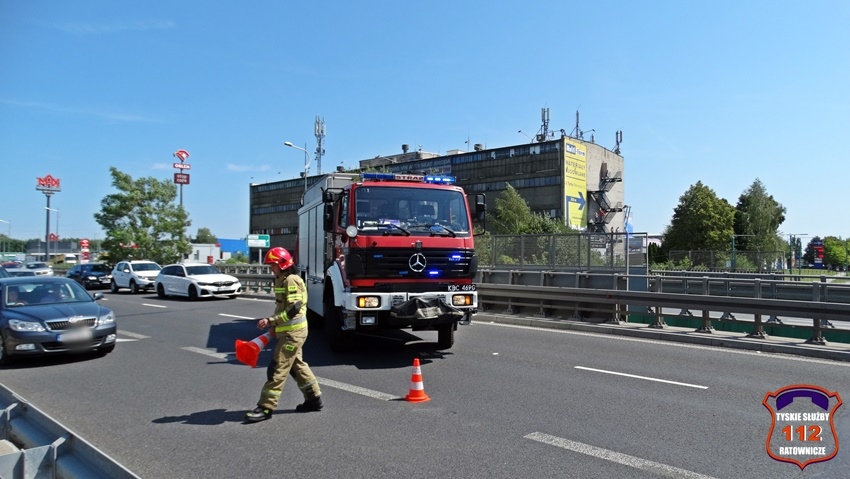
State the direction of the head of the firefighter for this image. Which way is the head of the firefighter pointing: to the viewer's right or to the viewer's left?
to the viewer's left

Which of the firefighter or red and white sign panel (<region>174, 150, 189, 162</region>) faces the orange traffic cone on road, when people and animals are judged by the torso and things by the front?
the red and white sign panel

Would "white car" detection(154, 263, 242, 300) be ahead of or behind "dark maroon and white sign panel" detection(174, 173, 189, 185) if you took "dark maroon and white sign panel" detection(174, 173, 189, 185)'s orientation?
ahead

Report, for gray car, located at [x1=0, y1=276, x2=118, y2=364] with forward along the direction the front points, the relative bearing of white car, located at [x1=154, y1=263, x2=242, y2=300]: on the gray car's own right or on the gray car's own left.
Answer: on the gray car's own left

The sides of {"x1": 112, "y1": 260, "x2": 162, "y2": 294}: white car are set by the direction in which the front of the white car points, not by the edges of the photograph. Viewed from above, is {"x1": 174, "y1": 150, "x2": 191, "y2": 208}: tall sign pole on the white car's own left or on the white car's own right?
on the white car's own left

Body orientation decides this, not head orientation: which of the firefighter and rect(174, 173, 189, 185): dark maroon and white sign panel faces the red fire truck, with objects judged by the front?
the dark maroon and white sign panel

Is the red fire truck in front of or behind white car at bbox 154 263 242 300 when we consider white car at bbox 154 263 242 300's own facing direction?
in front

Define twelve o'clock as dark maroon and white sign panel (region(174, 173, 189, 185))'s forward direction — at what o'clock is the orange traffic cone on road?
The orange traffic cone on road is roughly at 12 o'clock from the dark maroon and white sign panel.

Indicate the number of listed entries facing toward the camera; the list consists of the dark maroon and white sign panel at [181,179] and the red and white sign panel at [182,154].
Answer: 2

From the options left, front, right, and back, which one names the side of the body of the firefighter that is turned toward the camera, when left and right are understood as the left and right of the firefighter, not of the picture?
left

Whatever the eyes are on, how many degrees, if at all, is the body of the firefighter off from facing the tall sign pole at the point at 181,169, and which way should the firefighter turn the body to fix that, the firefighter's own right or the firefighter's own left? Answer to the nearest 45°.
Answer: approximately 90° to the firefighter's own right
